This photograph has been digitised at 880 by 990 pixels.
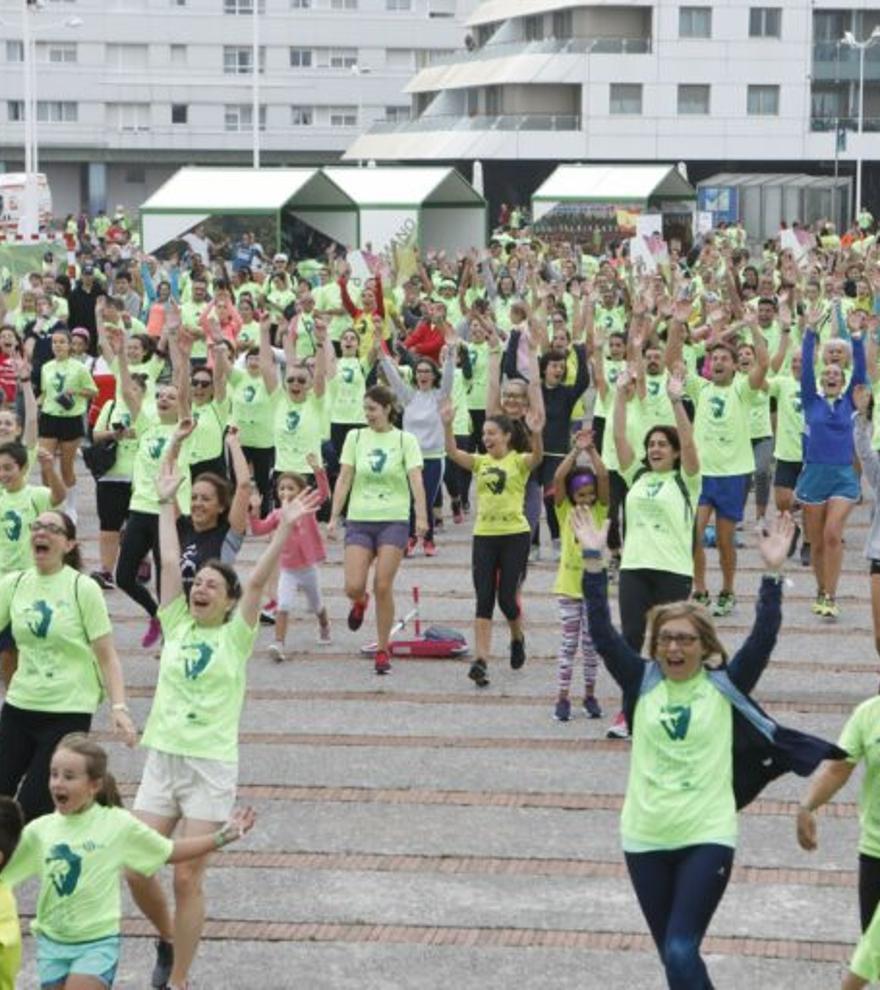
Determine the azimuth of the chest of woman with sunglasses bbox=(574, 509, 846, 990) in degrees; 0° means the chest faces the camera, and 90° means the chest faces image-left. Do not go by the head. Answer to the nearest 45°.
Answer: approximately 0°

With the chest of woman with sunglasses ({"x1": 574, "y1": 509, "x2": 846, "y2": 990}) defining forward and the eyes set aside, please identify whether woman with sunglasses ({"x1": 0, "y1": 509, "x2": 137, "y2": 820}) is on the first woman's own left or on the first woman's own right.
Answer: on the first woman's own right

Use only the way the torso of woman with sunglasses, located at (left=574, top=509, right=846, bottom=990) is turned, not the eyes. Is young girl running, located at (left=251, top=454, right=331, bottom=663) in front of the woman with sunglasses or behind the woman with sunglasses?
behind
